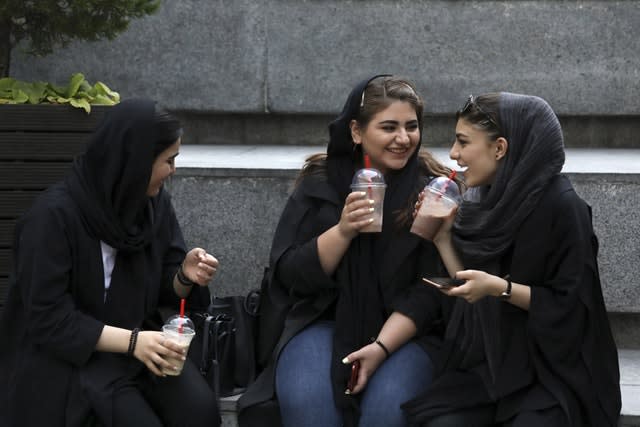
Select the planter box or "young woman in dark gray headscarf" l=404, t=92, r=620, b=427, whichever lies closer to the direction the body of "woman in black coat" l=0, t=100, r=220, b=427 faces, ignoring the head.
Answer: the young woman in dark gray headscarf

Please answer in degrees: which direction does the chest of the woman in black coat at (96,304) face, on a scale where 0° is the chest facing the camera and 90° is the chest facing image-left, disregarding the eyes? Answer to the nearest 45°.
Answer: approximately 315°

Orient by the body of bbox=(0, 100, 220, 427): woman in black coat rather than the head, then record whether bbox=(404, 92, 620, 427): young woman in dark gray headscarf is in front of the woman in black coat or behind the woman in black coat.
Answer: in front

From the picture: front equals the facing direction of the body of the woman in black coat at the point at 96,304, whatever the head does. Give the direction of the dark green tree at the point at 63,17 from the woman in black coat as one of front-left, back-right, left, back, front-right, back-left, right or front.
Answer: back-left

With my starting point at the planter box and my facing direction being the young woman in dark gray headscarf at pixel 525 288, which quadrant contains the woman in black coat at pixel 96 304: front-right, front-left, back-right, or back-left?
front-right

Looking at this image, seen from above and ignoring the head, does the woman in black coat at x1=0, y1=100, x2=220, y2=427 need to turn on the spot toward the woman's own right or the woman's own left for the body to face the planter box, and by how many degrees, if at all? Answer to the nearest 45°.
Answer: approximately 135° to the woman's own left

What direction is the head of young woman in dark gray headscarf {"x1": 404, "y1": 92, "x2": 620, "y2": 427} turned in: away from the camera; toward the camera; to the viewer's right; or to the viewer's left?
to the viewer's left

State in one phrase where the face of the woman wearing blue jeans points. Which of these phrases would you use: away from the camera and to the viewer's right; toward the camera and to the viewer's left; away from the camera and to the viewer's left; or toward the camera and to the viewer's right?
toward the camera and to the viewer's right

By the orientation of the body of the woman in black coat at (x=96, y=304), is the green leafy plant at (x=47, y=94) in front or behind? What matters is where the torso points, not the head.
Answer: behind

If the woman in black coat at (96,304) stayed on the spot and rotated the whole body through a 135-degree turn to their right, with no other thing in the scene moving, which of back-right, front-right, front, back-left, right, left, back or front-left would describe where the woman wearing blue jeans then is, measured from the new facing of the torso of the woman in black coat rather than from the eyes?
back

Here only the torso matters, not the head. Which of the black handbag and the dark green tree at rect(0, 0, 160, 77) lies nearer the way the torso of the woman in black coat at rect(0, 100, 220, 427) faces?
the black handbag
